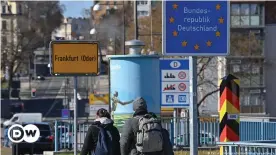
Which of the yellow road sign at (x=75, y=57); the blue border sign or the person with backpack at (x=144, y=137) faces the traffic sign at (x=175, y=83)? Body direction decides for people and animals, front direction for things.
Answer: the person with backpack

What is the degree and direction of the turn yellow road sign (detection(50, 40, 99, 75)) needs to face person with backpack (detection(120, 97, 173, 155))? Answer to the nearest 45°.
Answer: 0° — it already faces them

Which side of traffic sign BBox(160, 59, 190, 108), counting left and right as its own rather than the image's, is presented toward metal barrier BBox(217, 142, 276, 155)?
front

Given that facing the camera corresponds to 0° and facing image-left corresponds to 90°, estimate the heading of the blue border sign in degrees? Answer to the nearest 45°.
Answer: approximately 0°

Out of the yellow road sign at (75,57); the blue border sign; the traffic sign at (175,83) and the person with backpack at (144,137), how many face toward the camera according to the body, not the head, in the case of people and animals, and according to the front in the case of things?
3

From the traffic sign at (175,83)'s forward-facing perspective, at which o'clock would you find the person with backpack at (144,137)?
The person with backpack is roughly at 12 o'clock from the traffic sign.

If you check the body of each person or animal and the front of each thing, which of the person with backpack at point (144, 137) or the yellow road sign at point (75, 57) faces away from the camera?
the person with backpack

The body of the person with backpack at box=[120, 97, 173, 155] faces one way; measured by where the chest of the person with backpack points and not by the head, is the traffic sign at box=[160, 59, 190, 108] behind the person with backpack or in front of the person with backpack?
in front

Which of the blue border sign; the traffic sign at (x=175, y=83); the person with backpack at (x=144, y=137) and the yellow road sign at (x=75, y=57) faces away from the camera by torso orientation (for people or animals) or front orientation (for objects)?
the person with backpack

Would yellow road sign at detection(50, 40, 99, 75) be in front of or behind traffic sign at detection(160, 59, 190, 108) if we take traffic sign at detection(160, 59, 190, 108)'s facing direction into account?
in front

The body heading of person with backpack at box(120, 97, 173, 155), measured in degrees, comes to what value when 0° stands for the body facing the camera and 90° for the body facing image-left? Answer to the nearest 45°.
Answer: approximately 180°

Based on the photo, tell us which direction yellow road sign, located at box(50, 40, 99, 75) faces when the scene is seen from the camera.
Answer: facing the viewer
